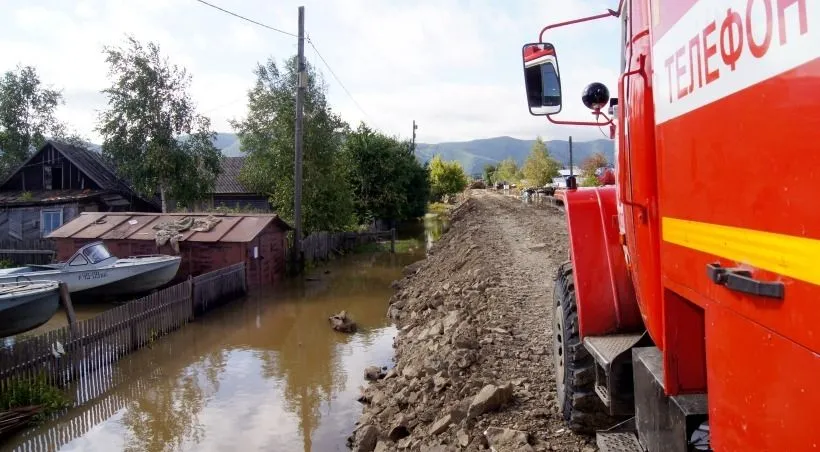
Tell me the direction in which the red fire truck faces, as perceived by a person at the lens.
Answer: facing away from the viewer and to the left of the viewer

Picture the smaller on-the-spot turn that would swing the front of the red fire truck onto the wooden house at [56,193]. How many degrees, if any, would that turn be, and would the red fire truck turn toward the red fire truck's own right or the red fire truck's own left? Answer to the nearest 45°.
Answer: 0° — it already faces it

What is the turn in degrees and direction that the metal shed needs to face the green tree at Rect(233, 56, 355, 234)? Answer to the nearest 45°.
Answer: approximately 90° to its left

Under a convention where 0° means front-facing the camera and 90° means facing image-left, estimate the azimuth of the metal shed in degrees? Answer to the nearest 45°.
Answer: approximately 315°

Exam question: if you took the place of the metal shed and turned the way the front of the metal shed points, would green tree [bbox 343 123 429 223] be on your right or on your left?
on your left

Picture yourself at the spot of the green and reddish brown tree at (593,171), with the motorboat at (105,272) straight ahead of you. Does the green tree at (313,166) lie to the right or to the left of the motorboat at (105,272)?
right

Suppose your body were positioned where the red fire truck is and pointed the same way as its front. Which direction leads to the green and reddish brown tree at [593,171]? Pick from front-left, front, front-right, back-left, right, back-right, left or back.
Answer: front-right

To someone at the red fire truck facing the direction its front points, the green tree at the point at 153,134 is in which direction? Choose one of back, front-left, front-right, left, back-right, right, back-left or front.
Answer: front
